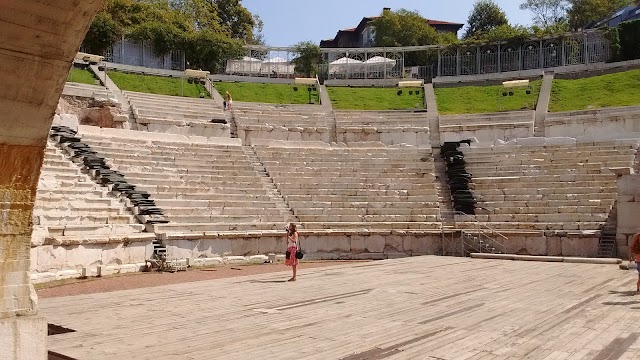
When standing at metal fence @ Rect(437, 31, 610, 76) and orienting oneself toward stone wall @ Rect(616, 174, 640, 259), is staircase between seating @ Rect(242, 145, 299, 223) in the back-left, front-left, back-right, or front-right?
front-right

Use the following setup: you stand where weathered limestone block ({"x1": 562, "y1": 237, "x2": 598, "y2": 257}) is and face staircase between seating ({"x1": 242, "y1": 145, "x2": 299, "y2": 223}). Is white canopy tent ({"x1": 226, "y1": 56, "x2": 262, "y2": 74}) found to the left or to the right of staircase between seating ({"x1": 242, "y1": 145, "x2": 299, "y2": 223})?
right

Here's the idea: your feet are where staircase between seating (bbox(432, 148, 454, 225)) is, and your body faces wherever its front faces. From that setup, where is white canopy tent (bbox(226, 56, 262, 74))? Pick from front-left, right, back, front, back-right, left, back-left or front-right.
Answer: back-right

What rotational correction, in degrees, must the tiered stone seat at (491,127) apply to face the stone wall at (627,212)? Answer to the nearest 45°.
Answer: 0° — it already faces it

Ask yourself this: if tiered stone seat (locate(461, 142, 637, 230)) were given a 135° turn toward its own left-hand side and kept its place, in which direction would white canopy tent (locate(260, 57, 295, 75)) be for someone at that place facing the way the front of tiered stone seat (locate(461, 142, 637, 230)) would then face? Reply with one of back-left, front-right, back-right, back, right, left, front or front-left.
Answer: left

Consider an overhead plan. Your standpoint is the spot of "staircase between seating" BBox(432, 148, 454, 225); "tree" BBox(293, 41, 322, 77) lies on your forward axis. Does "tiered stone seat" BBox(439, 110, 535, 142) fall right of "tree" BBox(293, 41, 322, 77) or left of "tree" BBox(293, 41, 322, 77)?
right

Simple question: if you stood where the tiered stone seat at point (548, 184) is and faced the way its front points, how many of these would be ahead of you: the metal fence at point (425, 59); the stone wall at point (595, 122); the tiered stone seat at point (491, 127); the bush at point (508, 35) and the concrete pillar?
1

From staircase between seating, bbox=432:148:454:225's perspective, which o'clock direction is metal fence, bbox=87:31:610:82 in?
The metal fence is roughly at 6 o'clock from the staircase between seating.

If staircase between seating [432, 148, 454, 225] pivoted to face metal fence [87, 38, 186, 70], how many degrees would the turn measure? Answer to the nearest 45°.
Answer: approximately 135° to its right

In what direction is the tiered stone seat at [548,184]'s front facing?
toward the camera

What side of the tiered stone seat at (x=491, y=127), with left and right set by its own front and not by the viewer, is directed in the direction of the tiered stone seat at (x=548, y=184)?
front

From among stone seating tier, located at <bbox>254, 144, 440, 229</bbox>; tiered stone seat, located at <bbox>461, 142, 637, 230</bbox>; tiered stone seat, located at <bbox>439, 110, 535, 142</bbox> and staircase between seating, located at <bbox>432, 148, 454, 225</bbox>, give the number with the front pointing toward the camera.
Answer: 4

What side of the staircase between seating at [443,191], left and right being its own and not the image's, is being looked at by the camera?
front

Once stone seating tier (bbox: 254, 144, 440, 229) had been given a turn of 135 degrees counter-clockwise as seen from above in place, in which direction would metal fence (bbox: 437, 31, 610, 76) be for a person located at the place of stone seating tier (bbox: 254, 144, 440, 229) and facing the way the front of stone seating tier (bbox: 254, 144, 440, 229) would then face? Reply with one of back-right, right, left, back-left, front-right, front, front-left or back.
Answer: front
